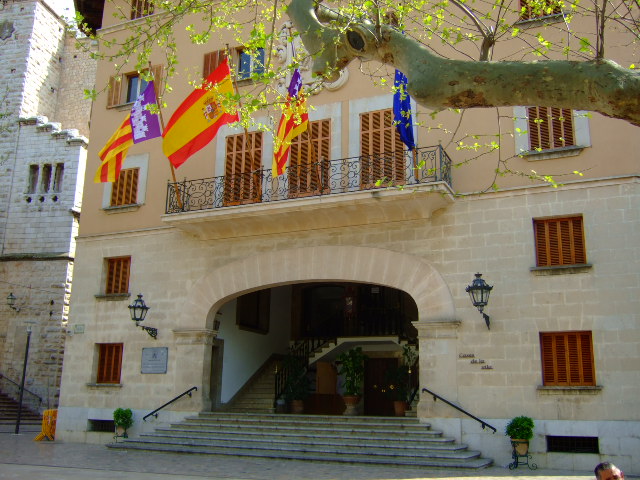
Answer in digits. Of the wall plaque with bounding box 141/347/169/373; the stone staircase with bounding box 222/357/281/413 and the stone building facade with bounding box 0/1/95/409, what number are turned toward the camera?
3

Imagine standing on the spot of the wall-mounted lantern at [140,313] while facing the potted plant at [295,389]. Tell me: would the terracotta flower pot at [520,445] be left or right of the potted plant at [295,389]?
right

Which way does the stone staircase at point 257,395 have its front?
toward the camera

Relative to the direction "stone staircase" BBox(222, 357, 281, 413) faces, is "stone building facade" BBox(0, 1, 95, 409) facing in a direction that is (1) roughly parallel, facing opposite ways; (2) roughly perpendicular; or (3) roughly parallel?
roughly parallel

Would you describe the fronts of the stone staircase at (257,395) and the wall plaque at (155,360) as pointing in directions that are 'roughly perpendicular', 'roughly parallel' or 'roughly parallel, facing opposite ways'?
roughly parallel

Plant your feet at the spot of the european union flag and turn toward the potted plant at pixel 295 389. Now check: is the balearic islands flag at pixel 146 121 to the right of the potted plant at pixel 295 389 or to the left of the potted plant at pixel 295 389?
left

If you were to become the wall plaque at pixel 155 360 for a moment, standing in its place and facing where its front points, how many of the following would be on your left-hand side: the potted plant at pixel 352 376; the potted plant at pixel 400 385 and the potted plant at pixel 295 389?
3

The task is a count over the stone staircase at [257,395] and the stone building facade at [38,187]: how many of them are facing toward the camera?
2

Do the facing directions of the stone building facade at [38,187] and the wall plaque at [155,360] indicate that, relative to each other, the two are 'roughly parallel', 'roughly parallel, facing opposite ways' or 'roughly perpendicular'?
roughly parallel
